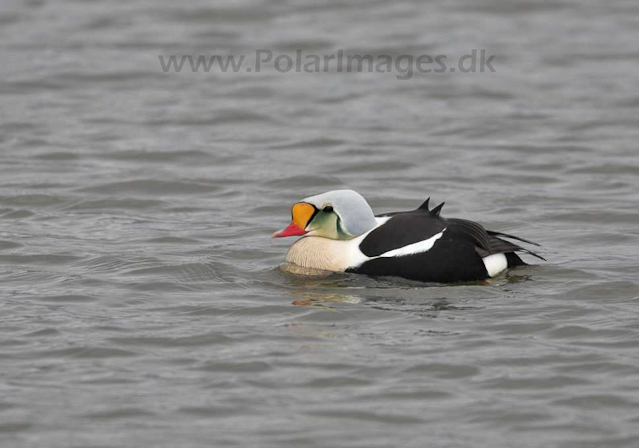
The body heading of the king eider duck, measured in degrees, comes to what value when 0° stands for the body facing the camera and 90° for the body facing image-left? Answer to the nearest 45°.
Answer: approximately 90°
